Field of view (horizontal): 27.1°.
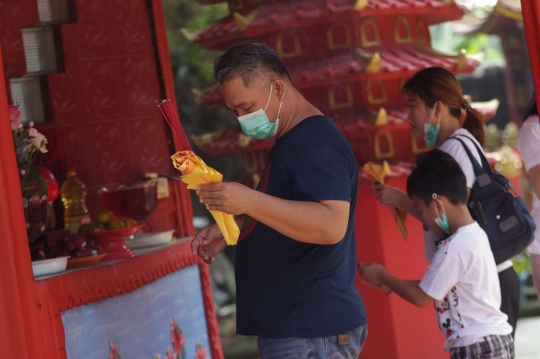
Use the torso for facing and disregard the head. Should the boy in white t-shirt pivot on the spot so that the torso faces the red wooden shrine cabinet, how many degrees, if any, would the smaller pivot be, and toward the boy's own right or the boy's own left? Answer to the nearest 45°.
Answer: approximately 45° to the boy's own right

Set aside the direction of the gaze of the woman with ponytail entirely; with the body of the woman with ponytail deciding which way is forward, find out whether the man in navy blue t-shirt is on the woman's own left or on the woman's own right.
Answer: on the woman's own left

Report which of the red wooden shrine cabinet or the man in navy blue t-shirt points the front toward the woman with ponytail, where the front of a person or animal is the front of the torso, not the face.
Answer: the red wooden shrine cabinet

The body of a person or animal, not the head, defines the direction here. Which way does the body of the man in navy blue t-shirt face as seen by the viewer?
to the viewer's left

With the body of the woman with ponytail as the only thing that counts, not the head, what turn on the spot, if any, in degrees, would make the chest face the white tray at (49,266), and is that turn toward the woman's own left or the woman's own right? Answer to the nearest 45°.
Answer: approximately 45° to the woman's own left

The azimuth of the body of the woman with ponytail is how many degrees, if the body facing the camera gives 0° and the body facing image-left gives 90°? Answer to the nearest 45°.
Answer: approximately 90°

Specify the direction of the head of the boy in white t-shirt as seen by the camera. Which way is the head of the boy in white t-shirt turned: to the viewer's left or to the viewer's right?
to the viewer's left

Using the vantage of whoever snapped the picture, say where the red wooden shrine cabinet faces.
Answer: facing the viewer and to the right of the viewer

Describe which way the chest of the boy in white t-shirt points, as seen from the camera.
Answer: to the viewer's left

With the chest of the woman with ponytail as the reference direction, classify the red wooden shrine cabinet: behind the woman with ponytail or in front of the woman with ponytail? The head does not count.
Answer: in front

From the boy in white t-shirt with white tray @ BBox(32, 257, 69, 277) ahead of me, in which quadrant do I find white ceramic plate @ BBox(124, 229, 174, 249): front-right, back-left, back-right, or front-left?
front-right

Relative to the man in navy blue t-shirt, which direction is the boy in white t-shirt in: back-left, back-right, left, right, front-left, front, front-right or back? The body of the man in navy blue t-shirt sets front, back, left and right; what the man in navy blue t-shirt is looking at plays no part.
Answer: back-right

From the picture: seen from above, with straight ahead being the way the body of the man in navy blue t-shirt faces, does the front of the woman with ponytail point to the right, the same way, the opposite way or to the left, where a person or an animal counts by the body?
the same way

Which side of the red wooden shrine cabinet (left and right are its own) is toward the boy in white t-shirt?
front
